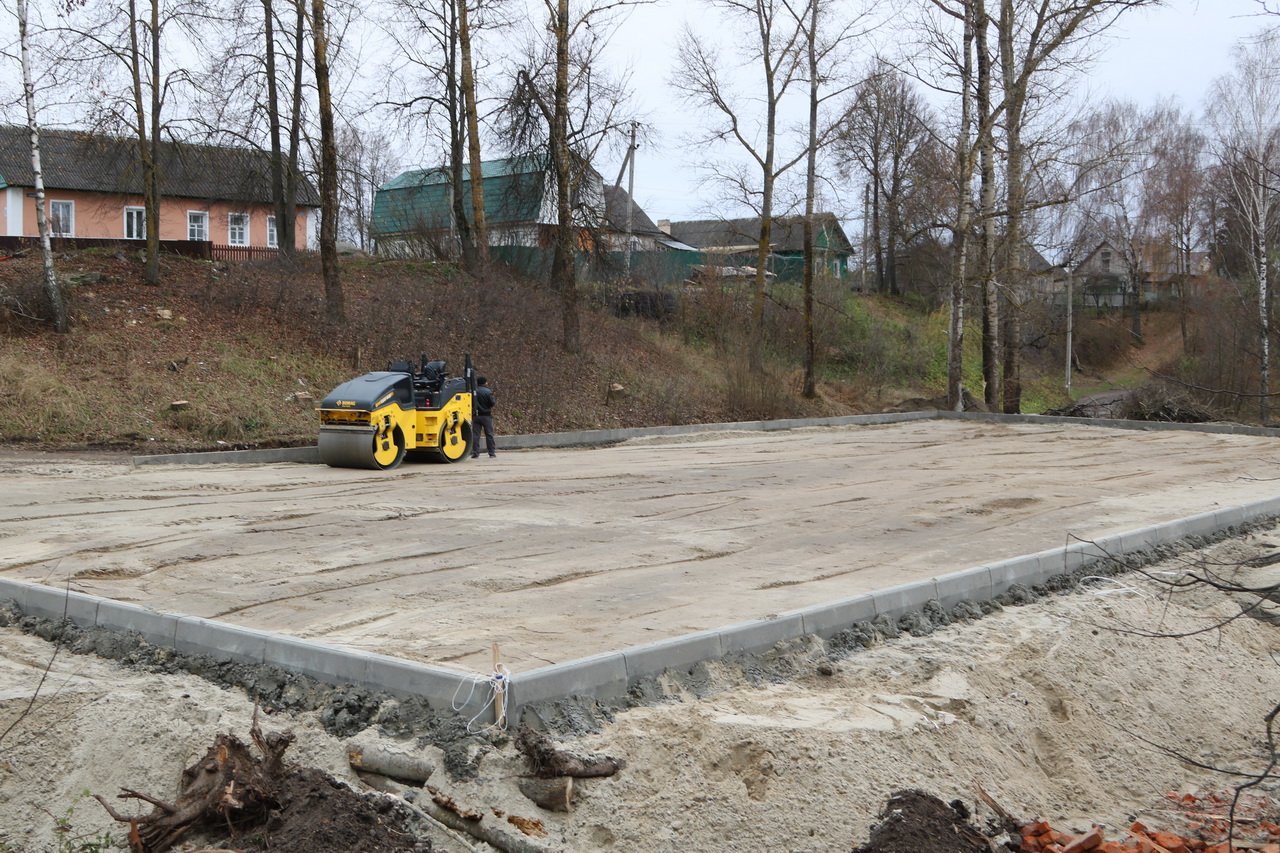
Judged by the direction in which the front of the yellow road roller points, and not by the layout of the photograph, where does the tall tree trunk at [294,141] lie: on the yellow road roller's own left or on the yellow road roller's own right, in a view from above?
on the yellow road roller's own right

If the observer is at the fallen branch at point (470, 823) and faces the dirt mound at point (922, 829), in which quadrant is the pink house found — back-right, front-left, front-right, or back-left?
back-left

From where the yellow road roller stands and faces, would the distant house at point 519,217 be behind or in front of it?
behind

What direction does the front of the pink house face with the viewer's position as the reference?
facing the viewer

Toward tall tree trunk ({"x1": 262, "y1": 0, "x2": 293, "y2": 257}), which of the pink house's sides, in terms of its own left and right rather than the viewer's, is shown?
front

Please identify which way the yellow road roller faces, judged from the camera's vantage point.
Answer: facing the viewer and to the left of the viewer

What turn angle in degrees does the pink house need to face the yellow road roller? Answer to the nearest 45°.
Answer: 0° — it already faces it

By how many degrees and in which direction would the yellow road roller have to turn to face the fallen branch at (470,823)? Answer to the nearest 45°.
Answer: approximately 45° to its left

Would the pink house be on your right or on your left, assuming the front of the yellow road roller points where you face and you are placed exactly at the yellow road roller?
on your right

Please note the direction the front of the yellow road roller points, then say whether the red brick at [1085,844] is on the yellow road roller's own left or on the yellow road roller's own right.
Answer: on the yellow road roller's own left

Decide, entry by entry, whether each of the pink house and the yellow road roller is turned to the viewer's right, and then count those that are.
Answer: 0

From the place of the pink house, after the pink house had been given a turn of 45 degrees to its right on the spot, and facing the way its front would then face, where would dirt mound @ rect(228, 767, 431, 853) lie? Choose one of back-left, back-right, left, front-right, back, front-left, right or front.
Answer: front-left
